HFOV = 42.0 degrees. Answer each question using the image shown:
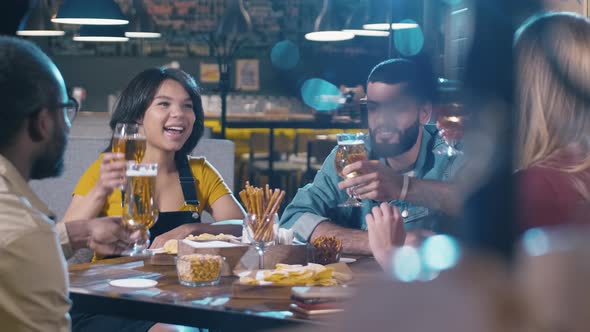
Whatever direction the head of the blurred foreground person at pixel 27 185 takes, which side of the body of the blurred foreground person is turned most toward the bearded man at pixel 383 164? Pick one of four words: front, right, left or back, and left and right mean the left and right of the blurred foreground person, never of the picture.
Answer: front

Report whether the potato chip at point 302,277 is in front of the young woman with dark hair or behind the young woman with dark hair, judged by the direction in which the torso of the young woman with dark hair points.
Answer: in front

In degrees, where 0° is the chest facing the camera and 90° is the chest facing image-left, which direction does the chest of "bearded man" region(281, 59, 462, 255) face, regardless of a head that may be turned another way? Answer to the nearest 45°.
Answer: approximately 45°

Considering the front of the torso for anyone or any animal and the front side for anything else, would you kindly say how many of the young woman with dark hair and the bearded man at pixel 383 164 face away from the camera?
0

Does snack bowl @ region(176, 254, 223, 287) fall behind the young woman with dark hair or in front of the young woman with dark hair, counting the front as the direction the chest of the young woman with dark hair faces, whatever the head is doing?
in front

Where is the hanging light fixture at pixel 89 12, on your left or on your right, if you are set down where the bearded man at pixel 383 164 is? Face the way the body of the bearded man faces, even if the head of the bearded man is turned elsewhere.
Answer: on your right

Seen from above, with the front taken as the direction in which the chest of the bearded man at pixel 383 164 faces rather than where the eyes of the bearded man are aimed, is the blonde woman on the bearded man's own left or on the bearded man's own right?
on the bearded man's own left

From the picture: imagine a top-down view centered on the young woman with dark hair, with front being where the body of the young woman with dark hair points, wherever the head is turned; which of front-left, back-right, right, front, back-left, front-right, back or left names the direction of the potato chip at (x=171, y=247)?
front-right

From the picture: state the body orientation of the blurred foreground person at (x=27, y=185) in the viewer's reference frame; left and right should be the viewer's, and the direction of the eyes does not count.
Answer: facing away from the viewer and to the right of the viewer

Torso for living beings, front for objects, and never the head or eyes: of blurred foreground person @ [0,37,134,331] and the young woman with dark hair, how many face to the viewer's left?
0

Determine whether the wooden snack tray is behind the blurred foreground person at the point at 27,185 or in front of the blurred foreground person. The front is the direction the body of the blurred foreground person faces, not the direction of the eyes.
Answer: in front

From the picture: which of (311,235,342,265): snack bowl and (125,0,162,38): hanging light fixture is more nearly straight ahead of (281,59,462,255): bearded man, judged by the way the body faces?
the snack bowl

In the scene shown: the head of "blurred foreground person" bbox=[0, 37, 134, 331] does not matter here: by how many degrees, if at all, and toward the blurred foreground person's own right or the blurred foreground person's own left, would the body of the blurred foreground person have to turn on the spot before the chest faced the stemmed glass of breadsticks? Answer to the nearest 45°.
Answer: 0° — they already face it

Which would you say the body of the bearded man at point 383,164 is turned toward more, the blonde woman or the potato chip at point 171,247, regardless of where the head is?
the potato chip

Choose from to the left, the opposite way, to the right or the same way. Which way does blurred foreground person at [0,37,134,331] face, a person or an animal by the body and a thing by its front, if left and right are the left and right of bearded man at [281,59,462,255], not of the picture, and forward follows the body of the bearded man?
the opposite way
